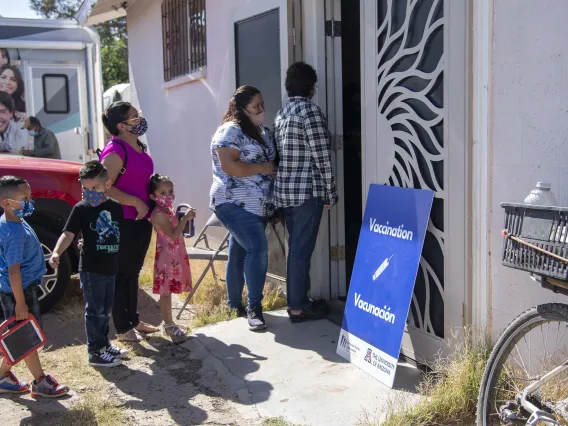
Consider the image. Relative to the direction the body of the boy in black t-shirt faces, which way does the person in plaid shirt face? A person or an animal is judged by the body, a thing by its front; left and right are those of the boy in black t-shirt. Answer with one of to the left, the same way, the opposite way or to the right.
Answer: to the left

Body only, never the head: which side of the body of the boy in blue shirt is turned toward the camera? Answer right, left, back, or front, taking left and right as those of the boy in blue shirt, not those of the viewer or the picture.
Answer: right

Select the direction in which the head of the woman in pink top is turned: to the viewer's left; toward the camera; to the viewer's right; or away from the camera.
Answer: to the viewer's right

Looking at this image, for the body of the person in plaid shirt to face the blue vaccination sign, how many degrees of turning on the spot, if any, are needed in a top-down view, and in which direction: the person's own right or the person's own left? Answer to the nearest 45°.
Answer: approximately 90° to the person's own right

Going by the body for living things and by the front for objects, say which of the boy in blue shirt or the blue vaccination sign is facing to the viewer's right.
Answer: the boy in blue shirt

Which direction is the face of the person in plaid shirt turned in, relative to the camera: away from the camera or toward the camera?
away from the camera

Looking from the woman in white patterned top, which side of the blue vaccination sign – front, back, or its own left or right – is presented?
right

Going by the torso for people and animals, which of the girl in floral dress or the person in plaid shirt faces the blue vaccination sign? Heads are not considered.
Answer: the girl in floral dress

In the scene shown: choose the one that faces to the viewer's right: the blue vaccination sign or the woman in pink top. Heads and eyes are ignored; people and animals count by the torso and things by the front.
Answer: the woman in pink top

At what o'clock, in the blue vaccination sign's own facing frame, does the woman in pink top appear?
The woman in pink top is roughly at 2 o'clock from the blue vaccination sign.

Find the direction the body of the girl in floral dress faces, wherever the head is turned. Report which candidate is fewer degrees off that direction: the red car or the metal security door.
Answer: the metal security door

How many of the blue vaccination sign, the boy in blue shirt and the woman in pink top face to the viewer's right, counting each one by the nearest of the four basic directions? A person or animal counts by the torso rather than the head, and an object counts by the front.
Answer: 2
